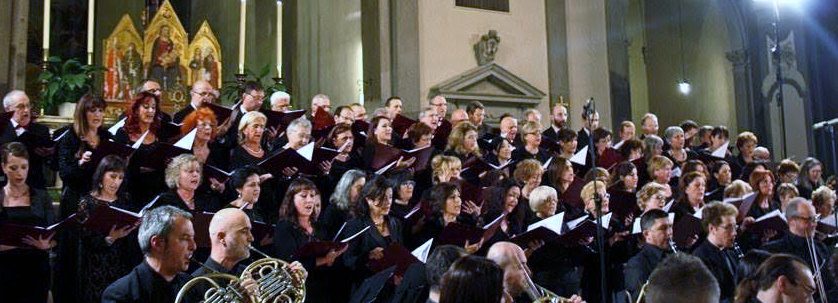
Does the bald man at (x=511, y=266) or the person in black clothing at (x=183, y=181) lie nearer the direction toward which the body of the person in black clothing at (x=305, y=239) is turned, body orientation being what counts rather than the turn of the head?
the bald man

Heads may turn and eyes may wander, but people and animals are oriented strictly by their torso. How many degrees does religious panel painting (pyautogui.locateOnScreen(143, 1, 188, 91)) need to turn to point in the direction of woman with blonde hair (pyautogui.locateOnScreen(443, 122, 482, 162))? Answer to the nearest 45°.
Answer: approximately 45° to its left

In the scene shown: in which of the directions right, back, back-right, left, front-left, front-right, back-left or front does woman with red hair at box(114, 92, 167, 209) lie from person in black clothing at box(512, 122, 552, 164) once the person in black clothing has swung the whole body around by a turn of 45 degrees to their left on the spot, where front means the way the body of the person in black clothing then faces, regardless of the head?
back-right

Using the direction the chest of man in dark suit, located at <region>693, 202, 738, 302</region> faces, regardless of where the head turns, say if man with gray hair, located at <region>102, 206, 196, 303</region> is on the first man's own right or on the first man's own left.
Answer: on the first man's own right

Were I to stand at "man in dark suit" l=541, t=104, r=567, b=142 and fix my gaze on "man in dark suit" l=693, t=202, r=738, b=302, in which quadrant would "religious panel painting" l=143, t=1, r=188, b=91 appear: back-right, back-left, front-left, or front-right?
back-right

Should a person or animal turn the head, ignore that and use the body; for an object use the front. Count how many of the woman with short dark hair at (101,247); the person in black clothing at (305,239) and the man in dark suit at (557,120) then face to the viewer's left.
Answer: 0

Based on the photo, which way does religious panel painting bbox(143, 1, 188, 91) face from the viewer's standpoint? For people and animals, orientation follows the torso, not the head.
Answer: toward the camera

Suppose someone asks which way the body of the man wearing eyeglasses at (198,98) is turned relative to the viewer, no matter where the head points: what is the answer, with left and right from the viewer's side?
facing the viewer and to the right of the viewer
